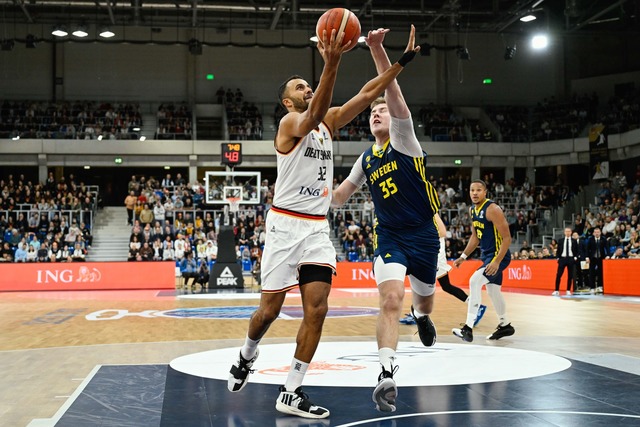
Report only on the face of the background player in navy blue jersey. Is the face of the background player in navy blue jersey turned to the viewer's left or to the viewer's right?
to the viewer's left

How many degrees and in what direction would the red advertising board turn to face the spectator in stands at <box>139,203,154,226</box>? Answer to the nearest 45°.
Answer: approximately 135° to its left

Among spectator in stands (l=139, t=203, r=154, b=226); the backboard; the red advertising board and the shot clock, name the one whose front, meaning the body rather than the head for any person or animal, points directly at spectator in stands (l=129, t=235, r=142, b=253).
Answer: spectator in stands (l=139, t=203, r=154, b=226)

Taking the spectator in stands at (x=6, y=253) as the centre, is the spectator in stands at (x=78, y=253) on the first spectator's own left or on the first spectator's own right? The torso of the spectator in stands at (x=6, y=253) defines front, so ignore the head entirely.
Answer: on the first spectator's own left

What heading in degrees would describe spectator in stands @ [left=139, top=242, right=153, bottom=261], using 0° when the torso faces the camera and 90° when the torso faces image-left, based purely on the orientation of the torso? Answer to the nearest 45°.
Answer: approximately 0°
